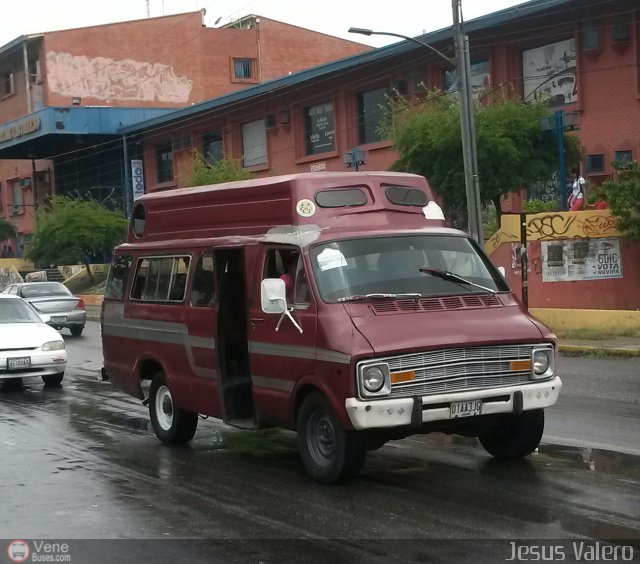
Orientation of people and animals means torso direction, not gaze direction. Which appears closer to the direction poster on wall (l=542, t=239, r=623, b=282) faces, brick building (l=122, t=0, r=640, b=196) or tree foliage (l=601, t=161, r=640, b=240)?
the tree foliage

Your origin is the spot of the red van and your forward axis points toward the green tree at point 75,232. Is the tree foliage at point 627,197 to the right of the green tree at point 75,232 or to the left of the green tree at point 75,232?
right

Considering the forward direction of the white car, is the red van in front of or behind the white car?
in front

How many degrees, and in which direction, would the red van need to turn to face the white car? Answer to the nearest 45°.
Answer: approximately 180°

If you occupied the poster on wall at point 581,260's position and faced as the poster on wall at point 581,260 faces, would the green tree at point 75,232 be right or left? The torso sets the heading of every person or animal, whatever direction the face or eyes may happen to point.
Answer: on its right

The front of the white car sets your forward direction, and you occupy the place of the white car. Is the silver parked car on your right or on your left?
on your left

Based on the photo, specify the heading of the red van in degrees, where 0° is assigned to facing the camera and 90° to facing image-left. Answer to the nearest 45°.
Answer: approximately 315°

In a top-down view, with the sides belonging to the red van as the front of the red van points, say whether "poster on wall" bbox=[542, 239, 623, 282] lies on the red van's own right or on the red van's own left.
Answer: on the red van's own left

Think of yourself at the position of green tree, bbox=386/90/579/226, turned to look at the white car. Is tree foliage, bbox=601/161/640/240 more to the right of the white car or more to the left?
left

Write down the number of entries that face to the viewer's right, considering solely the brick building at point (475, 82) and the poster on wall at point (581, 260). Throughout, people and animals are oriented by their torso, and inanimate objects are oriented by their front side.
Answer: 0

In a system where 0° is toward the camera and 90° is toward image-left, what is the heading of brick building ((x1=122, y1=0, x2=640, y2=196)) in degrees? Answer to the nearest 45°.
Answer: approximately 45°

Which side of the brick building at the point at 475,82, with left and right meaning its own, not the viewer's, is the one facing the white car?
front
